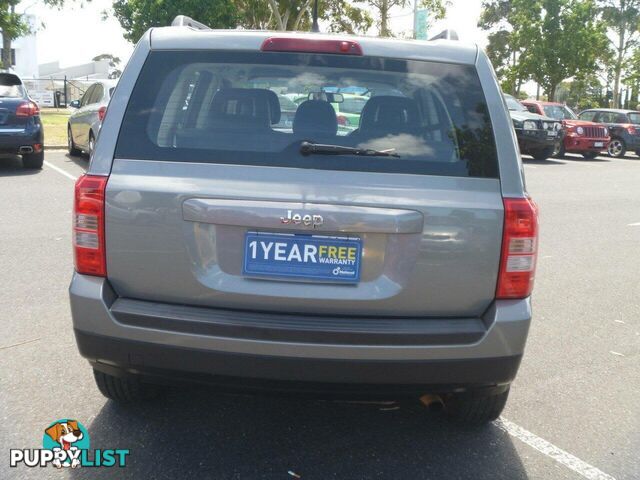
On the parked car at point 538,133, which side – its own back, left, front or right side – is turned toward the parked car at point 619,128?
left

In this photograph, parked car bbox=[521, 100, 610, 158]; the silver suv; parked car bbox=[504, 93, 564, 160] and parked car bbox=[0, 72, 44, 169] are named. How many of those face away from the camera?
2

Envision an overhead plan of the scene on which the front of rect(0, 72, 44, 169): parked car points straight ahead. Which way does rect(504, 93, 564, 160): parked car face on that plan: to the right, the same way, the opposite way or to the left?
the opposite way

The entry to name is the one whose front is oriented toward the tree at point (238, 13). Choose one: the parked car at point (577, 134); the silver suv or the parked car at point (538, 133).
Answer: the silver suv

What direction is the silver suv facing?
away from the camera

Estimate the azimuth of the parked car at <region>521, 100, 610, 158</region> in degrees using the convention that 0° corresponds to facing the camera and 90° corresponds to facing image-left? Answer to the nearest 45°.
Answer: approximately 315°

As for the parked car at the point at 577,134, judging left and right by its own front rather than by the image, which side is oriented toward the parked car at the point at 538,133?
right

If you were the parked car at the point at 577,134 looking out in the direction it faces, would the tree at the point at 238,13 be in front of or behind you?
behind

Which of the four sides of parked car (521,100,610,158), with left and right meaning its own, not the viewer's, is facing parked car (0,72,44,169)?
right

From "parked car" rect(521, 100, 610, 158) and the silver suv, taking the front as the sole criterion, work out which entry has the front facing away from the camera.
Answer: the silver suv

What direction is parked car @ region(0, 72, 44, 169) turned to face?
away from the camera

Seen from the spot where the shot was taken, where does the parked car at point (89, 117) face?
facing away from the viewer and to the left of the viewer

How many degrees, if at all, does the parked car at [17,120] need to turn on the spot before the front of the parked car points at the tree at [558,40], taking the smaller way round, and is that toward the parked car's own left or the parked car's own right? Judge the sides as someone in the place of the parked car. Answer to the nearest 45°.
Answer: approximately 45° to the parked car's own right
